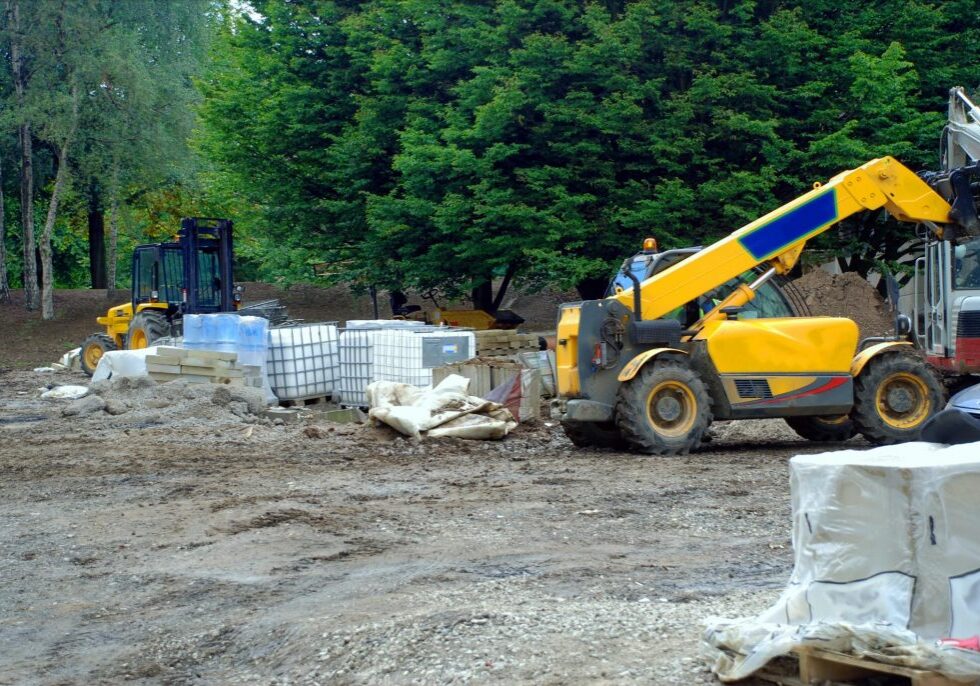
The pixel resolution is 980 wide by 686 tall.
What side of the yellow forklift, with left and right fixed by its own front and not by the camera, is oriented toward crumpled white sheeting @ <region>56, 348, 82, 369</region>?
back

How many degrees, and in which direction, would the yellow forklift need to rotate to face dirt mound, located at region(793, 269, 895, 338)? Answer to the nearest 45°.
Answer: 0° — it already faces it

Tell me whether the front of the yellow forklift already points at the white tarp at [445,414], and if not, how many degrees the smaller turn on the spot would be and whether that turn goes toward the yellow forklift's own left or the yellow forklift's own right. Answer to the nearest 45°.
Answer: approximately 45° to the yellow forklift's own right

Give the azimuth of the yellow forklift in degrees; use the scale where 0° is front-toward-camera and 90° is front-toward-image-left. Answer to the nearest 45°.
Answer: approximately 315°

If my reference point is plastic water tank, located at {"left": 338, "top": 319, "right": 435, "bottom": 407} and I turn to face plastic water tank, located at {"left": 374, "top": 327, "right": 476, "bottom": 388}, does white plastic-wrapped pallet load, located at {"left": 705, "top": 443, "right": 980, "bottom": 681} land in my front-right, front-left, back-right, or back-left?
back-right

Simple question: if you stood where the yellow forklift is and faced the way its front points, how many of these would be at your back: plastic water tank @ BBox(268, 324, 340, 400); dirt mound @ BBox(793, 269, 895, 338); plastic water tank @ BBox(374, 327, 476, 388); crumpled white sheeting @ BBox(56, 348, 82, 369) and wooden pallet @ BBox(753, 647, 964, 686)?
1

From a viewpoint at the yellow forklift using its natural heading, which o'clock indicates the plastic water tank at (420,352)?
The plastic water tank is roughly at 1 o'clock from the yellow forklift.

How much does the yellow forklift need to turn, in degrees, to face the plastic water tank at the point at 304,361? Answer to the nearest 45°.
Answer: approximately 45° to its right

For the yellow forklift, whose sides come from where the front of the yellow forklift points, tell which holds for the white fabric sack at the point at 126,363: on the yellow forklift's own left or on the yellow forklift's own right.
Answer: on the yellow forklift's own right

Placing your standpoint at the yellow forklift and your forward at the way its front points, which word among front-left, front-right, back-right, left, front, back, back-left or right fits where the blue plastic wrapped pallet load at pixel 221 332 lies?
front-right

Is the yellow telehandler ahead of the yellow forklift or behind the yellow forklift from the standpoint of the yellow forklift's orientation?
ahead

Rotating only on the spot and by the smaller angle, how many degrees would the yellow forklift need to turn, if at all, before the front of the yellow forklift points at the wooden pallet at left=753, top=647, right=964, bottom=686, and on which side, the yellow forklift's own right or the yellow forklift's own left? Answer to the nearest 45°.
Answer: approximately 45° to the yellow forklift's own right

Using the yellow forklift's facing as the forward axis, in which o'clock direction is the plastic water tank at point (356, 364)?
The plastic water tank is roughly at 1 o'clock from the yellow forklift.

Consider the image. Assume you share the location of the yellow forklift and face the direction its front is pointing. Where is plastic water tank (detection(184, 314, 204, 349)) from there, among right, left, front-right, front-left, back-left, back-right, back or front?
front-right
